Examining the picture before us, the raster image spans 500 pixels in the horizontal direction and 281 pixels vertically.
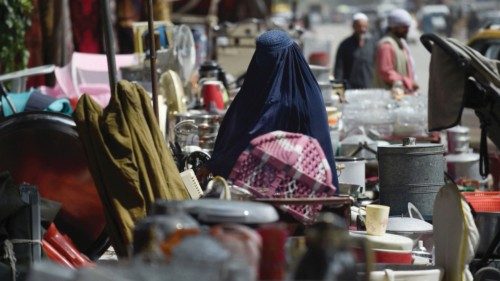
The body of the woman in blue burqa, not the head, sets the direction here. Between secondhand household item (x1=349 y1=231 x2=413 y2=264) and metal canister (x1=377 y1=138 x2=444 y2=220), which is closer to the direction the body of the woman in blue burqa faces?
the secondhand household item

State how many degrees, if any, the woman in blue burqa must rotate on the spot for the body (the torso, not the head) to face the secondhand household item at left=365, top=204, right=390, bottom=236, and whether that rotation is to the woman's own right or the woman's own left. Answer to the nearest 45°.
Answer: approximately 90° to the woman's own left

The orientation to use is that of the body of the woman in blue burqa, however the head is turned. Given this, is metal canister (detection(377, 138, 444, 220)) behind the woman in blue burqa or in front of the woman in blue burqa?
behind

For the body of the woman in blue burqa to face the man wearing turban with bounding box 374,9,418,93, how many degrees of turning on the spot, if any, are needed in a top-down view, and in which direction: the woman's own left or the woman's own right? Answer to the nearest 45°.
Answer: approximately 135° to the woman's own right

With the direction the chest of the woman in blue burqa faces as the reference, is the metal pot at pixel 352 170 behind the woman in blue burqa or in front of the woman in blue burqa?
behind

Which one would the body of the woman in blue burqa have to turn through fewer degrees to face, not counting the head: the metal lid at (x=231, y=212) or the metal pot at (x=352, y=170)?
the metal lid

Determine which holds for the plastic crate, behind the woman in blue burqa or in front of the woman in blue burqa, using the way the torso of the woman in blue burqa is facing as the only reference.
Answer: behind

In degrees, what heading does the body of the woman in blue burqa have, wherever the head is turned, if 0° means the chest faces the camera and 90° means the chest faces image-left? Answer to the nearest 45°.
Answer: approximately 45°
